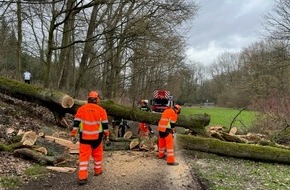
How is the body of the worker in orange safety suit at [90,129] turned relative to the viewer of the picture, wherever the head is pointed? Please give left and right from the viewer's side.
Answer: facing away from the viewer

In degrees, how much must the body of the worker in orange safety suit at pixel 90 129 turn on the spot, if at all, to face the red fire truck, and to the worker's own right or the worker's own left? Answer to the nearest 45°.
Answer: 0° — they already face it

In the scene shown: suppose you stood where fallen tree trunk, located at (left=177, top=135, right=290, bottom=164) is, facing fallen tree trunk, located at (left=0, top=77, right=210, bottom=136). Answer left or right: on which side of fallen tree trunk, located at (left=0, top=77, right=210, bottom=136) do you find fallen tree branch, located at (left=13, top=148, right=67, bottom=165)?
left

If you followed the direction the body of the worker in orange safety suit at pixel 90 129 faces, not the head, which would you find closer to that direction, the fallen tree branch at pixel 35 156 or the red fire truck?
the red fire truck

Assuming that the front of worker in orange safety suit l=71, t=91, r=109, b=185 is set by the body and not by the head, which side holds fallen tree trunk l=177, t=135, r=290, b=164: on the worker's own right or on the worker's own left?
on the worker's own right

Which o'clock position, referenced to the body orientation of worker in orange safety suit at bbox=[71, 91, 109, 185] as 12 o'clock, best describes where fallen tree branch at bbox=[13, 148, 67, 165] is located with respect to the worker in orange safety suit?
The fallen tree branch is roughly at 10 o'clock from the worker in orange safety suit.

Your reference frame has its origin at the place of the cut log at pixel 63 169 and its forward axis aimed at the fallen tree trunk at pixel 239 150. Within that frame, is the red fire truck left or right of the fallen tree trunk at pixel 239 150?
left
